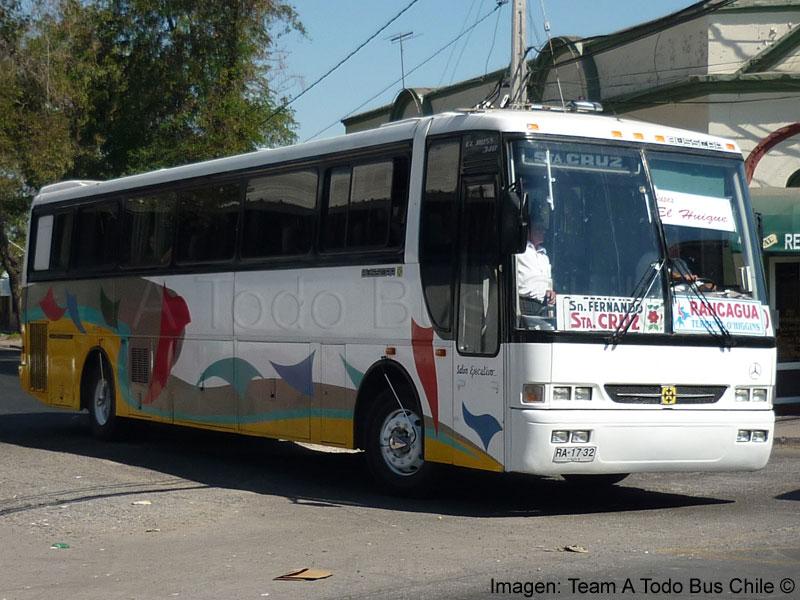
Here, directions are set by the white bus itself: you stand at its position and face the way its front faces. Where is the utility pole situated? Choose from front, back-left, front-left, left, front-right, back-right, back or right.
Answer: back-left

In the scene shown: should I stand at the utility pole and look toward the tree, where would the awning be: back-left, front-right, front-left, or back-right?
back-right

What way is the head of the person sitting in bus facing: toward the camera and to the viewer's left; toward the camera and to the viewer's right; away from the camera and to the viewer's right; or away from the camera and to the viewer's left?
toward the camera and to the viewer's right

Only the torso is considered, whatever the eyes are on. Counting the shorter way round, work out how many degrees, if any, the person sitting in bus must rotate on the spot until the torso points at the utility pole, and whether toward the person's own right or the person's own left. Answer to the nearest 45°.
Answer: approximately 135° to the person's own left

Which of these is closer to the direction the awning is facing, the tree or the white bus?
the white bus

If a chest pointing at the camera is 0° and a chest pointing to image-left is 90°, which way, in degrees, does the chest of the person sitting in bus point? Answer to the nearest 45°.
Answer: approximately 315°

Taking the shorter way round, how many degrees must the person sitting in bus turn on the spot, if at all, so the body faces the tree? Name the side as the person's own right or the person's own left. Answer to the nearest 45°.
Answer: approximately 180°

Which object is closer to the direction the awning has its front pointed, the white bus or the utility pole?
the white bus

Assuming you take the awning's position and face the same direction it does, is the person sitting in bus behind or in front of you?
in front

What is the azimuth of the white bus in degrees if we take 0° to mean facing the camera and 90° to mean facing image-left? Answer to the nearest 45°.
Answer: approximately 315°
